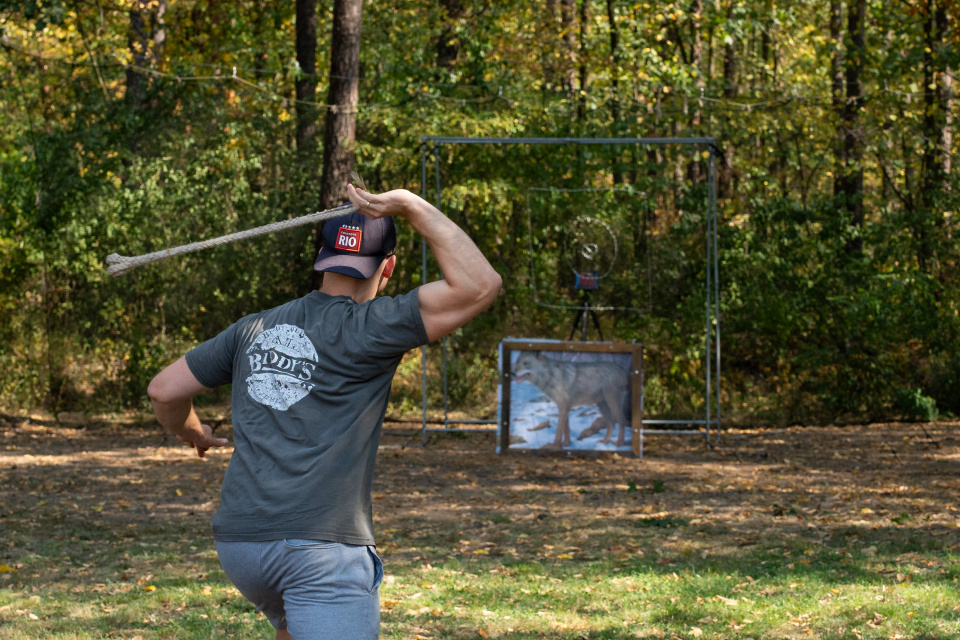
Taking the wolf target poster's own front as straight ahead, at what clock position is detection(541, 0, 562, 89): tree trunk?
The tree trunk is roughly at 6 o'clock from the wolf target poster.

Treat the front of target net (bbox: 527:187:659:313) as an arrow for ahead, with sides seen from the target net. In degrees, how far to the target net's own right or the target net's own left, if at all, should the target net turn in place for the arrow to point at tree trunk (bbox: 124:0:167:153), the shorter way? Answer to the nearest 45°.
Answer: approximately 135° to the target net's own right

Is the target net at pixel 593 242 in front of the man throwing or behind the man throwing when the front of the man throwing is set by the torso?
in front

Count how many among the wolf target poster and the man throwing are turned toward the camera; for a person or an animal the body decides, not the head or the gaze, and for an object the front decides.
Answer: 1

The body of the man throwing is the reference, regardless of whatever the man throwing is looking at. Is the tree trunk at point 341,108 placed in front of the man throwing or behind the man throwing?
in front

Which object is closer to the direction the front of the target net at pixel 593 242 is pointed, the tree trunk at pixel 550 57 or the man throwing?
the man throwing

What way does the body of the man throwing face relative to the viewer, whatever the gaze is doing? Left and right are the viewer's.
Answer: facing away from the viewer and to the right of the viewer

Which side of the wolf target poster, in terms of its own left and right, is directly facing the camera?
front

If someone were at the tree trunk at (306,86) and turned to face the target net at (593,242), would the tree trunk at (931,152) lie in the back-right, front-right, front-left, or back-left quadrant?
front-left

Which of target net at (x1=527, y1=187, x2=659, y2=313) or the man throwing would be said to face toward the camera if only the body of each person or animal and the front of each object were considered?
the target net

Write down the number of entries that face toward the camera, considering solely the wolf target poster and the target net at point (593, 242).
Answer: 2

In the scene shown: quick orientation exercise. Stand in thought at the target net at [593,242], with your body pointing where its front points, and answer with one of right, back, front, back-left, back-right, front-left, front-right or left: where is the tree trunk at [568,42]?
back

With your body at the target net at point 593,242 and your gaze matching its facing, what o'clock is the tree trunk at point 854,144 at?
The tree trunk is roughly at 8 o'clock from the target net.

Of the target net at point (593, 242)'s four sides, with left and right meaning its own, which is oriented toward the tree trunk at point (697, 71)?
back
